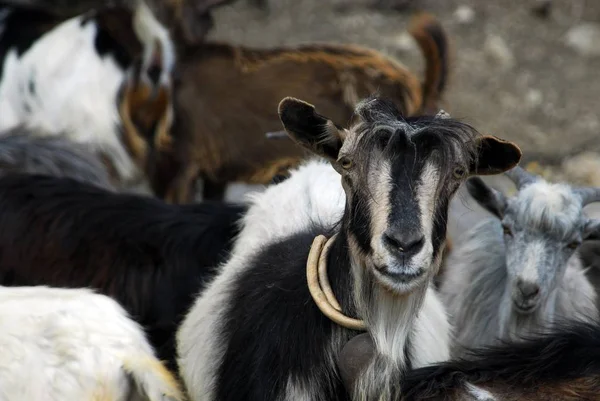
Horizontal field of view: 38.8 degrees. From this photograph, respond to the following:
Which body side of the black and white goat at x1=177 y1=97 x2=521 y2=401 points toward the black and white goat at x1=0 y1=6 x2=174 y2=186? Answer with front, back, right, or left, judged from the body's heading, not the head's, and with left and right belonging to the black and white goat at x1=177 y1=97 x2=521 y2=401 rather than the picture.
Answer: back

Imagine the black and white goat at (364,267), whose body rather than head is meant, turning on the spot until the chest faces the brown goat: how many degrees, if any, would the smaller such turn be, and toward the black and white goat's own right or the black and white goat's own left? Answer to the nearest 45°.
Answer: approximately 135° to the black and white goat's own left

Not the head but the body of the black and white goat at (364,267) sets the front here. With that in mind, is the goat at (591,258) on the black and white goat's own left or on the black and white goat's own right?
on the black and white goat's own left

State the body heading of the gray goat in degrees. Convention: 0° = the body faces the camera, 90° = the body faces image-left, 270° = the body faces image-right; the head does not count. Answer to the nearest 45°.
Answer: approximately 0°

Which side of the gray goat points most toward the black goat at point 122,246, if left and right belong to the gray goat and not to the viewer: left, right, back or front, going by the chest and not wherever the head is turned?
right
